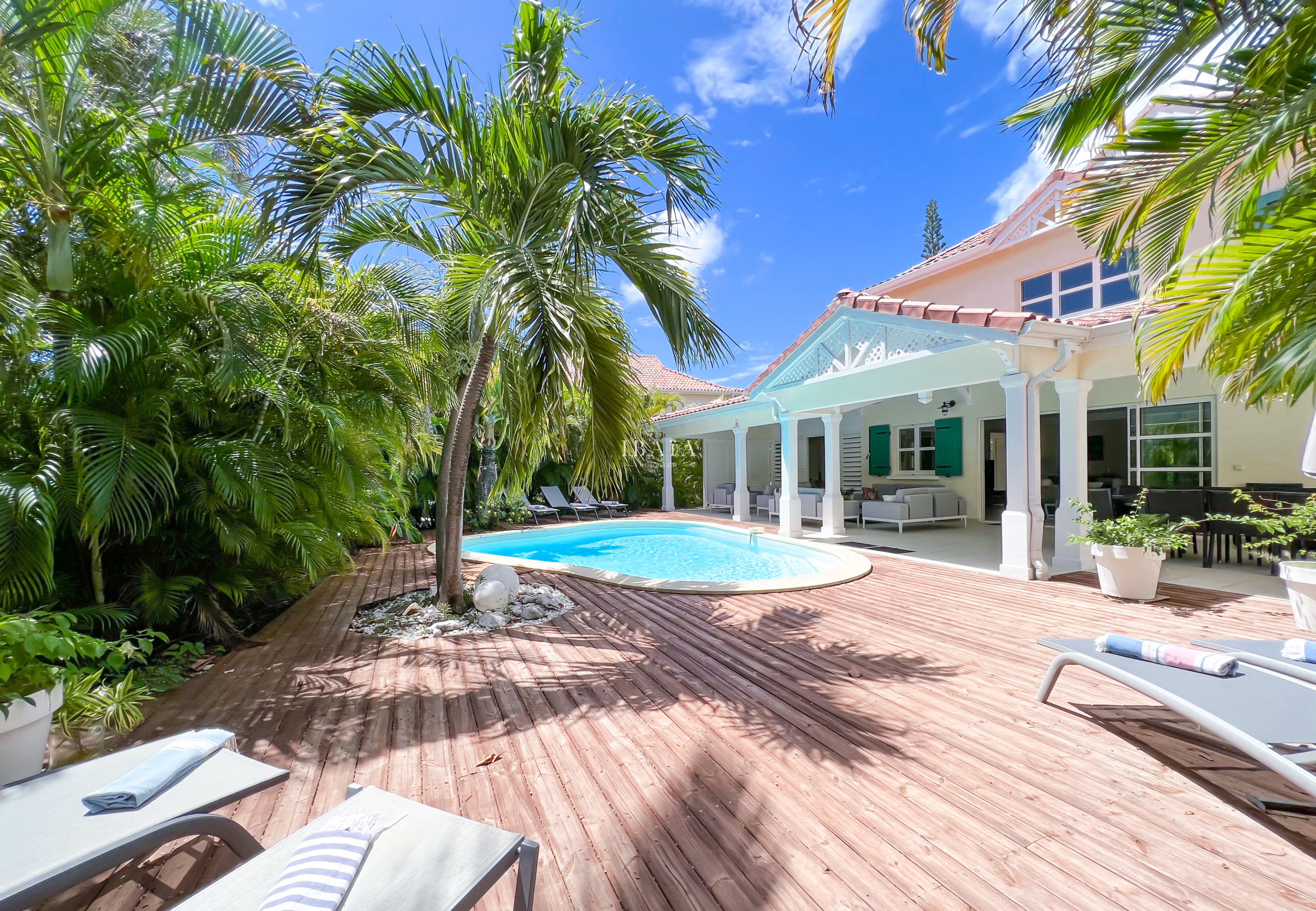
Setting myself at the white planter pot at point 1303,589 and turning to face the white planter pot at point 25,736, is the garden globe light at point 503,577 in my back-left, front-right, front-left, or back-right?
front-right

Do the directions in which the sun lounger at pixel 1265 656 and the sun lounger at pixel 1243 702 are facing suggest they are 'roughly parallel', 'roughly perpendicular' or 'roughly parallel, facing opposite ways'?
roughly parallel

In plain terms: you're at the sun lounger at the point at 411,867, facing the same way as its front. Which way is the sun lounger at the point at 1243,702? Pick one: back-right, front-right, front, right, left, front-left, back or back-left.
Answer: front-right

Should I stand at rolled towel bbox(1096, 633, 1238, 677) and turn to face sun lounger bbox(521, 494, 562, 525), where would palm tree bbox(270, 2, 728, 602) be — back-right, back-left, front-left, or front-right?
front-left

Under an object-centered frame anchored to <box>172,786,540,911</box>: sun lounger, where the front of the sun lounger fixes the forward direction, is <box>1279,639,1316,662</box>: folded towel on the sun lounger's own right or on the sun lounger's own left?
on the sun lounger's own right

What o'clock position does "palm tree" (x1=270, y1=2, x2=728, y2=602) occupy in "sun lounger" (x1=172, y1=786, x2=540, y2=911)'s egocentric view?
The palm tree is roughly at 11 o'clock from the sun lounger.

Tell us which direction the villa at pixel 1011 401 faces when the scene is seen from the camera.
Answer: facing the viewer and to the left of the viewer

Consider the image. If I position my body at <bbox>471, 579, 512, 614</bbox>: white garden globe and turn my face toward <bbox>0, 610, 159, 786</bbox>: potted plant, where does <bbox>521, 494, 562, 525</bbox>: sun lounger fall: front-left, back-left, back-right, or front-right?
back-right

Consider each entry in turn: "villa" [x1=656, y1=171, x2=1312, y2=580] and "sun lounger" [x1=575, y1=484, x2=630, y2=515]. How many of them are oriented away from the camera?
0

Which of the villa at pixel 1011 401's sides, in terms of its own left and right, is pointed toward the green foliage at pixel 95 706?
front

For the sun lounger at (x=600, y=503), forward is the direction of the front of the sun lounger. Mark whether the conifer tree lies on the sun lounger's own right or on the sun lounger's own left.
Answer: on the sun lounger's own left

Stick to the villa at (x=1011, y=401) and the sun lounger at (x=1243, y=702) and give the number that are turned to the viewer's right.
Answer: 0

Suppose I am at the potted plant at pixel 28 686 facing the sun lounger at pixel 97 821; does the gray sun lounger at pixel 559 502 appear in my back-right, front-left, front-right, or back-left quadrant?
back-left
